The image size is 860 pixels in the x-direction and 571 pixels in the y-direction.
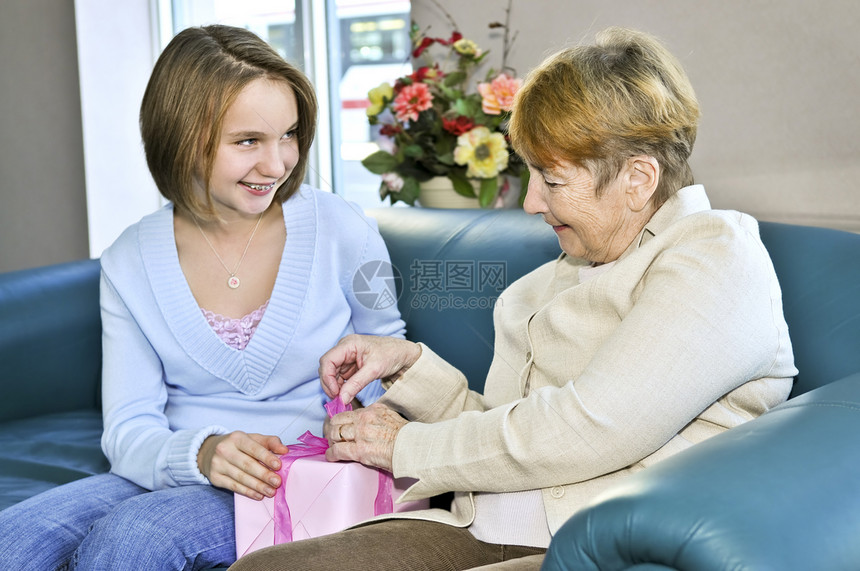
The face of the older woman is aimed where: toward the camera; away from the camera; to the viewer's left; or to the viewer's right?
to the viewer's left

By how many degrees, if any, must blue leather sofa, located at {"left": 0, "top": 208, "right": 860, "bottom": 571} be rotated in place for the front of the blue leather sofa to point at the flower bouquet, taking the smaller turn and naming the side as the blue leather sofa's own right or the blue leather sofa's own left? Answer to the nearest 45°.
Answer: approximately 135° to the blue leather sofa's own right

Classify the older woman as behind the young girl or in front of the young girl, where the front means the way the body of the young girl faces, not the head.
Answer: in front

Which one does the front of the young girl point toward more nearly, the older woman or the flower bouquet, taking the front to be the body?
the older woman

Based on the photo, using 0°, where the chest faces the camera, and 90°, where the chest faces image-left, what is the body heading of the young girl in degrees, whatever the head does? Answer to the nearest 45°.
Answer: approximately 0°

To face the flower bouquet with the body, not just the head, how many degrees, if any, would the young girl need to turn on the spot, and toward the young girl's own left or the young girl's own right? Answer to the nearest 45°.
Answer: approximately 135° to the young girl's own left

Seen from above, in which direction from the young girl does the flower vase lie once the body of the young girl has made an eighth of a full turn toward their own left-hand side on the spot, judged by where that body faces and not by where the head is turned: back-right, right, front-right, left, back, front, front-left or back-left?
left

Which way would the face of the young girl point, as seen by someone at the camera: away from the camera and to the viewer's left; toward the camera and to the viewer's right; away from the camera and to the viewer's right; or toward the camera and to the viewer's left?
toward the camera and to the viewer's right

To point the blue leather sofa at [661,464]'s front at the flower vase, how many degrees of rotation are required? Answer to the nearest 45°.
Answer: approximately 135° to its right
